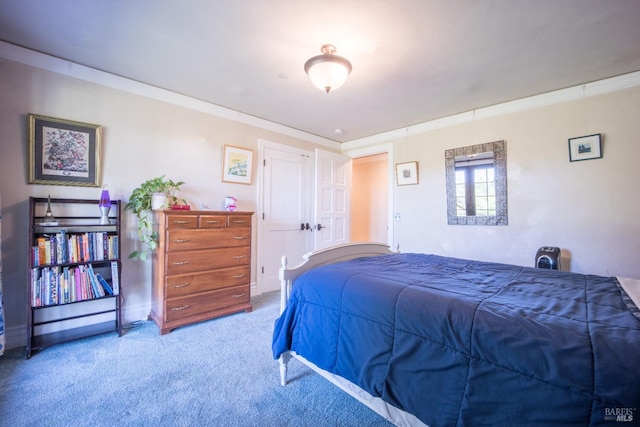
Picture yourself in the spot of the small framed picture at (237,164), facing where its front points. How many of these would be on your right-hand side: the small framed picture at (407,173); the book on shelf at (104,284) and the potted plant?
2

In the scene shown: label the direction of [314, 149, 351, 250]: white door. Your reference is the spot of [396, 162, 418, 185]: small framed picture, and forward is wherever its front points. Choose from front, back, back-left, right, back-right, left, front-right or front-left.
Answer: front-right

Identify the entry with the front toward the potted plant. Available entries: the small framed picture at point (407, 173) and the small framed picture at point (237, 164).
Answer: the small framed picture at point (407, 173)

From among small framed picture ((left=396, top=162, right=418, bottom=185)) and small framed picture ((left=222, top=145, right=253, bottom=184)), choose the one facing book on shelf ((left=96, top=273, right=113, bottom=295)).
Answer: small framed picture ((left=396, top=162, right=418, bottom=185))

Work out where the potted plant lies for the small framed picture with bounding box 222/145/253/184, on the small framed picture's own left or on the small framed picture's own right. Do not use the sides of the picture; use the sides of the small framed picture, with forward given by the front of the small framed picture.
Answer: on the small framed picture's own right

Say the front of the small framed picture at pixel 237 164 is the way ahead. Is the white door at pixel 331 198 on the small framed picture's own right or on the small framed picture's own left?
on the small framed picture's own left

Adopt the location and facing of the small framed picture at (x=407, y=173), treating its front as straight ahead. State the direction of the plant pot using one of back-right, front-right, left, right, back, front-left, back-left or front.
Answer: front

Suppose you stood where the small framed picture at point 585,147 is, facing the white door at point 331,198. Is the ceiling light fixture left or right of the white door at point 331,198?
left

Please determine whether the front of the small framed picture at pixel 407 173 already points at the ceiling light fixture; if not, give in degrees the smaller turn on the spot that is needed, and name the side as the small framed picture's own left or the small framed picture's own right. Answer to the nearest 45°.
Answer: approximately 45° to the small framed picture's own left

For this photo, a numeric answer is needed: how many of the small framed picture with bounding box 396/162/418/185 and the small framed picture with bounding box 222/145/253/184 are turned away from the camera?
0

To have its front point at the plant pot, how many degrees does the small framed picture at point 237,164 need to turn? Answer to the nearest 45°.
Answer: approximately 90° to its right

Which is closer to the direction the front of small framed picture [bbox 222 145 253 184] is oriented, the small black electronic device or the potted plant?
the small black electronic device

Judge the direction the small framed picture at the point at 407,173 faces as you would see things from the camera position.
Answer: facing the viewer and to the left of the viewer

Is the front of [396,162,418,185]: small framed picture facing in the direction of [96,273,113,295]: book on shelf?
yes

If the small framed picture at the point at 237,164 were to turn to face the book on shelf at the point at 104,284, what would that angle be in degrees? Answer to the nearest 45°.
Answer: approximately 90° to its right

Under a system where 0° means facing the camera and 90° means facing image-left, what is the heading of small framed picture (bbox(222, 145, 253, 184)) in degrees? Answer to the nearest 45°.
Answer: approximately 315°

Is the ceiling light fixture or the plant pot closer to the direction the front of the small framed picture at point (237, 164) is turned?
the ceiling light fixture

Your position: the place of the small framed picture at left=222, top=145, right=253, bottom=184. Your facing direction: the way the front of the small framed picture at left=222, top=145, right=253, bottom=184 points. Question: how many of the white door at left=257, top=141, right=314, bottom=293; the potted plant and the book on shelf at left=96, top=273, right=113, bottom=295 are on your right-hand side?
2

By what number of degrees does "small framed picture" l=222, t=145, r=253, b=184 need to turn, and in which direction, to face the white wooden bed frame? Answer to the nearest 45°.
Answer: approximately 45° to its right
